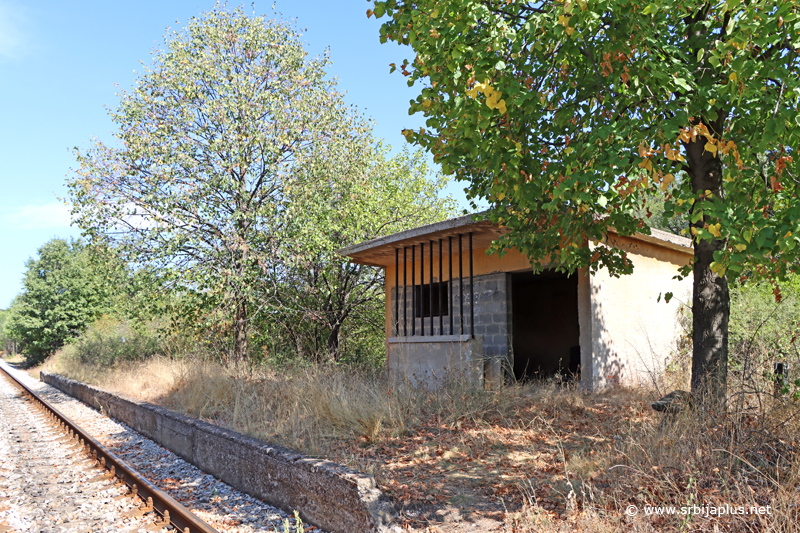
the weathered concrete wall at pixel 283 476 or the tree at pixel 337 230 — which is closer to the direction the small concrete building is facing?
the weathered concrete wall

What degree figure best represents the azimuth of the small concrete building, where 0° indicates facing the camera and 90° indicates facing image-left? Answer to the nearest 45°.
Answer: approximately 45°

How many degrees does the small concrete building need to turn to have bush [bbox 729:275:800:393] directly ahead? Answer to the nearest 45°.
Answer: approximately 135° to its left

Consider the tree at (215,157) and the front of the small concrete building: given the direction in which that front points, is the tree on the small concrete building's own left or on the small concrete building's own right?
on the small concrete building's own right

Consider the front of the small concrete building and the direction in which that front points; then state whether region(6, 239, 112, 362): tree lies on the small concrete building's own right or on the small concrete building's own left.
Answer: on the small concrete building's own right

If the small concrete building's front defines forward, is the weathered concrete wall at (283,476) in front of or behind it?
in front

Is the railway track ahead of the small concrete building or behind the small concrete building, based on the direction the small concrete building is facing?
ahead

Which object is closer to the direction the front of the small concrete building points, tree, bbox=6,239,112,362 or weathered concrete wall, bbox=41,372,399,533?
the weathered concrete wall

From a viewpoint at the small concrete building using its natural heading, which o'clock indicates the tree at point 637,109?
The tree is roughly at 10 o'clock from the small concrete building.

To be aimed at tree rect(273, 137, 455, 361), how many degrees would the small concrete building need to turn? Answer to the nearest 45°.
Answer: approximately 90° to its right
